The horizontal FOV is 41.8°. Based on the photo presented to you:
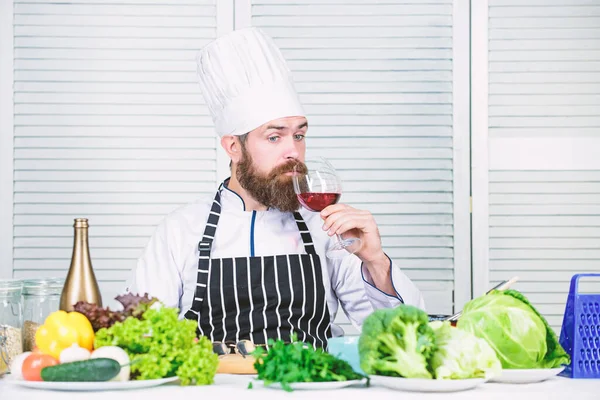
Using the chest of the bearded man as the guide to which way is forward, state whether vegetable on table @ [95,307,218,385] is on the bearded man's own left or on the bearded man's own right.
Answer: on the bearded man's own right

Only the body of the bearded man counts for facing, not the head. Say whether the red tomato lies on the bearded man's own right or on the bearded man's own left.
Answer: on the bearded man's own right

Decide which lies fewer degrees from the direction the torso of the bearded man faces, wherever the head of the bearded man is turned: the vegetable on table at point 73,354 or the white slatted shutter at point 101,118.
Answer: the vegetable on table

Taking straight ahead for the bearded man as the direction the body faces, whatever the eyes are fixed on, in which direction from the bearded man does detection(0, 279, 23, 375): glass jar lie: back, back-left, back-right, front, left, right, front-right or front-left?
right

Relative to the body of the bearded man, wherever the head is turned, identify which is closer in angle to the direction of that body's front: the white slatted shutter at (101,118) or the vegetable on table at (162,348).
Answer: the vegetable on table

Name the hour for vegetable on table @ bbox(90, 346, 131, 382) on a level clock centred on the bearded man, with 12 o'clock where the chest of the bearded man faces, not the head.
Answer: The vegetable on table is roughly at 2 o'clock from the bearded man.

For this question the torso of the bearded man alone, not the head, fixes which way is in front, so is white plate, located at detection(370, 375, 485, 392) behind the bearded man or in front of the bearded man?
in front

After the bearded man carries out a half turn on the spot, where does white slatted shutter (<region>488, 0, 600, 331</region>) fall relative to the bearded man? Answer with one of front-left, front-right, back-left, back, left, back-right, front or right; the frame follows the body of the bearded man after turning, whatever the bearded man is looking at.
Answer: right

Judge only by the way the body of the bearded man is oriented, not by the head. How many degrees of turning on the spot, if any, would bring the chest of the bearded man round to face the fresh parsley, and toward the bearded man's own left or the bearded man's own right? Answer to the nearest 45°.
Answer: approximately 45° to the bearded man's own right

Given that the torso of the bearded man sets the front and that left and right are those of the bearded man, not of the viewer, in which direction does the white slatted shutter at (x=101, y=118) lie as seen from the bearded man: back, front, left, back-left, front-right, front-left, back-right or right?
back

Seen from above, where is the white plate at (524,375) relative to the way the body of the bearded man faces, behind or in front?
in front

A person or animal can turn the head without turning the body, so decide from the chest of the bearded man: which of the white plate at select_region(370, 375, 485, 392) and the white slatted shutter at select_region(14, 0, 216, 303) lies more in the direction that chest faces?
the white plate

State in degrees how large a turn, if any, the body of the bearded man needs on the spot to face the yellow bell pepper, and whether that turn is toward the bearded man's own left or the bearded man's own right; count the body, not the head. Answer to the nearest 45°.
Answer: approximately 45° to the bearded man's own right

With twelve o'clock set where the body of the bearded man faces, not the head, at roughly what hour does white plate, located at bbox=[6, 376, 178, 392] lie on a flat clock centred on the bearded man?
The white plate is roughly at 2 o'clock from the bearded man.

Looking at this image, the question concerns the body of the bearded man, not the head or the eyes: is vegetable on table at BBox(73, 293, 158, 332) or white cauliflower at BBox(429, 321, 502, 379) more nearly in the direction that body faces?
the white cauliflower

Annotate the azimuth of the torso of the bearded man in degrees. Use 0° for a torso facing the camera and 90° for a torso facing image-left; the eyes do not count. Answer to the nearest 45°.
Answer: approximately 315°

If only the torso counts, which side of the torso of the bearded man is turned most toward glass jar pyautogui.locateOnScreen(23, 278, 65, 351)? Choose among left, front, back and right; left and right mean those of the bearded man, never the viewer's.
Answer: right
